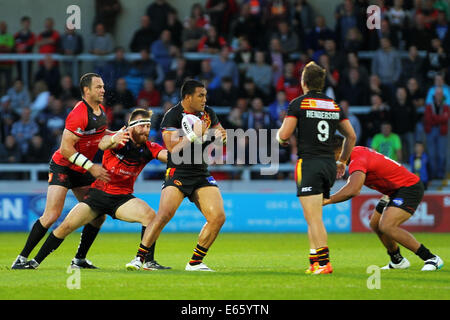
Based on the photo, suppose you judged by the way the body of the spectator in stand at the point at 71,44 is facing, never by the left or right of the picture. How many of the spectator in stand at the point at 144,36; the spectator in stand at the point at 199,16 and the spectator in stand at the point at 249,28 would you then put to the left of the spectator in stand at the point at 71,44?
3

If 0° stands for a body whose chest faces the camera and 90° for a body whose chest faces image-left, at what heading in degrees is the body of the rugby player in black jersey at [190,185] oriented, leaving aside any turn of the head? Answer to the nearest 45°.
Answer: approximately 315°

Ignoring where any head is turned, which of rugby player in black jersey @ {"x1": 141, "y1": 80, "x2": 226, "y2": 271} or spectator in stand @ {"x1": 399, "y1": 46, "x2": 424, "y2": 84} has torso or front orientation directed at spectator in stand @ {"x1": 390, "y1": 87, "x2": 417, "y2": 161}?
spectator in stand @ {"x1": 399, "y1": 46, "x2": 424, "y2": 84}

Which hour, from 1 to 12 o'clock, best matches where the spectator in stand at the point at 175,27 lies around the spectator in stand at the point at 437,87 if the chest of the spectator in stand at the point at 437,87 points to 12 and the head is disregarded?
the spectator in stand at the point at 175,27 is roughly at 3 o'clock from the spectator in stand at the point at 437,87.

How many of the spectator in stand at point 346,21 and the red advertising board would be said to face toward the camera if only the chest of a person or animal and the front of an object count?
2

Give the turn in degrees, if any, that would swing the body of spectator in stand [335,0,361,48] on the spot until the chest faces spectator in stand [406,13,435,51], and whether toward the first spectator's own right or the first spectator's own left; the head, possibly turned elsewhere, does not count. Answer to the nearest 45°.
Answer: approximately 90° to the first spectator's own left

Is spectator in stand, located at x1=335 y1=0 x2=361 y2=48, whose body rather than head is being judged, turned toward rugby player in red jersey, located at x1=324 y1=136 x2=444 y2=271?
yes

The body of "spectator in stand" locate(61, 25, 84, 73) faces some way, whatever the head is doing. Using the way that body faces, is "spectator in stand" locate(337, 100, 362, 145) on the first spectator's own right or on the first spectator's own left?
on the first spectator's own left

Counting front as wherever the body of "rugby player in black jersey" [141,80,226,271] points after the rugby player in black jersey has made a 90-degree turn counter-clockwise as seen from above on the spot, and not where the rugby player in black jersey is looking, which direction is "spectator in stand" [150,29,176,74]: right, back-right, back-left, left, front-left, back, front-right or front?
front-left

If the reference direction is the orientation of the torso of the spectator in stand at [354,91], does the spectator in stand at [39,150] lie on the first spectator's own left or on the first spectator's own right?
on the first spectator's own right
